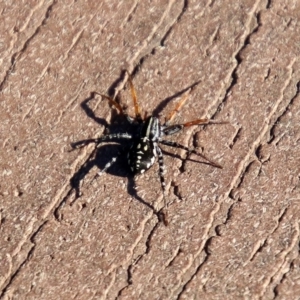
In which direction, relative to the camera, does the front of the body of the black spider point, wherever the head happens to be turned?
away from the camera
